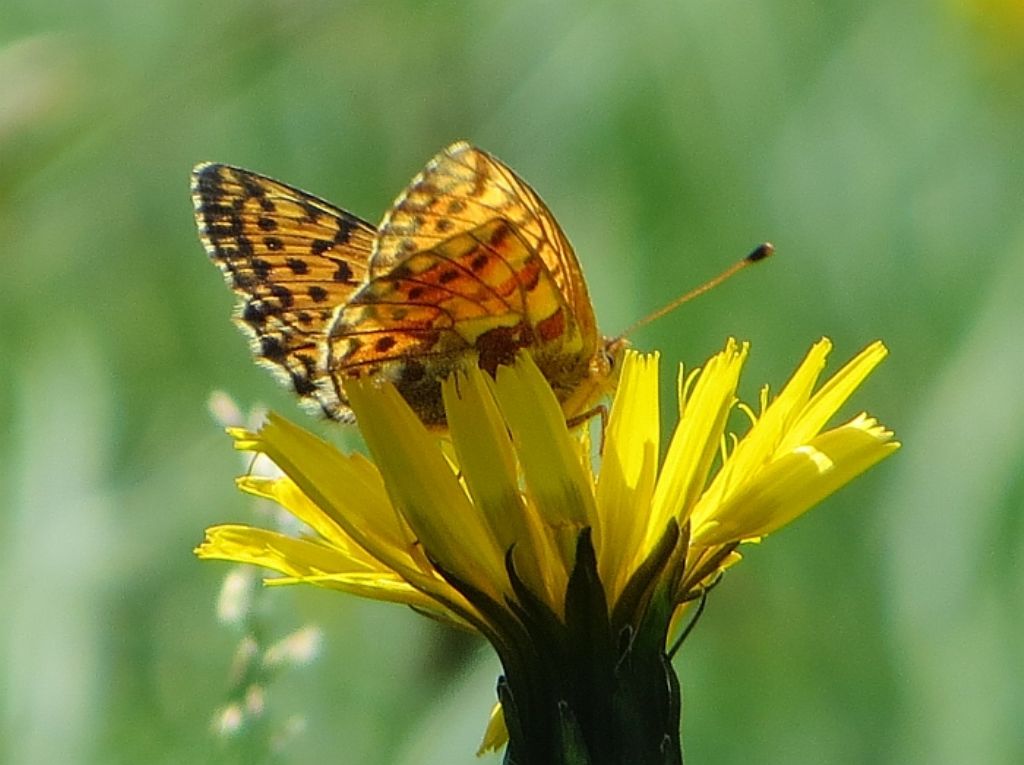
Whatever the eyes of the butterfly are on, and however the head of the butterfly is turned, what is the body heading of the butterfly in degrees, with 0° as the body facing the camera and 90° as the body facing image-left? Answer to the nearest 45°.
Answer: approximately 270°
